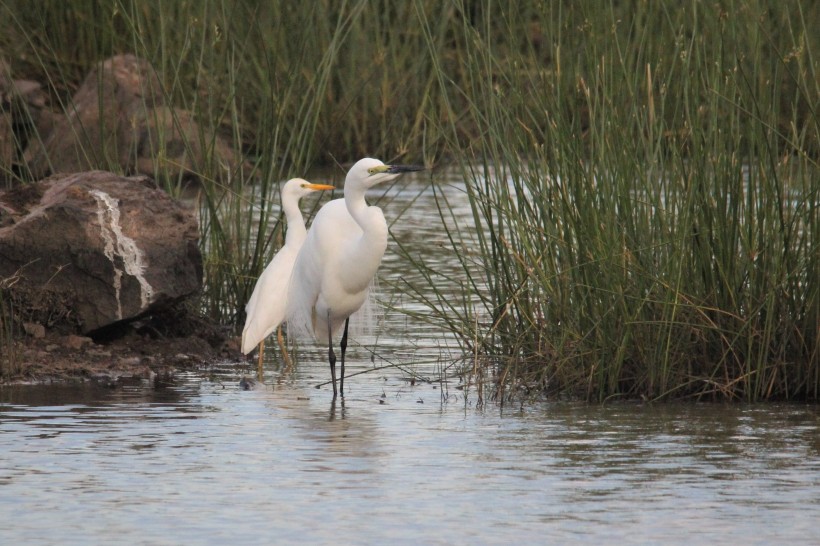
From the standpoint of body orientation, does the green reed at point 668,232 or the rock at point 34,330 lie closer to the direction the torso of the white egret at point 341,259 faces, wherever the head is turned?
the green reed

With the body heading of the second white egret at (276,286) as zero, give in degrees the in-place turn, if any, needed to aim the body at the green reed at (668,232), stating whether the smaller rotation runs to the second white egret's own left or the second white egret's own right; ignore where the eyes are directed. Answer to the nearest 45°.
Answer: approximately 45° to the second white egret's own right

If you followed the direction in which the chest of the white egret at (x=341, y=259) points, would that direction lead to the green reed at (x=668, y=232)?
yes

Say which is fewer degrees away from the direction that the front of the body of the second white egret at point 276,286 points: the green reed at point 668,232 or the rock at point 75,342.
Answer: the green reed

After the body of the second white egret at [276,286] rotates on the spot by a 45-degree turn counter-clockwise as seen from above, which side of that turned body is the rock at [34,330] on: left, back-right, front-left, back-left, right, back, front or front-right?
back-left

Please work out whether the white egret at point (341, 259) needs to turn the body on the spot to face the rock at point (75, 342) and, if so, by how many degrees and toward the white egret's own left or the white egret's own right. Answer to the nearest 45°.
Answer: approximately 135° to the white egret's own right

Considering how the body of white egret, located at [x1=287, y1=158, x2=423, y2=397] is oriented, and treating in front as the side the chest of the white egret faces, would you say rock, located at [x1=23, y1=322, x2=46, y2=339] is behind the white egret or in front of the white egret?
behind

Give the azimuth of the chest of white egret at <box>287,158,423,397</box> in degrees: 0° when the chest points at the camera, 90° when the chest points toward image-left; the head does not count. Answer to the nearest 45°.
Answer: approximately 315°

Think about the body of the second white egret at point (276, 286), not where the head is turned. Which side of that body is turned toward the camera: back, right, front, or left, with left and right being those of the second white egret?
right

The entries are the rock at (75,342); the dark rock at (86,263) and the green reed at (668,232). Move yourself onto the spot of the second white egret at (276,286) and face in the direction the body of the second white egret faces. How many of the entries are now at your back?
2
